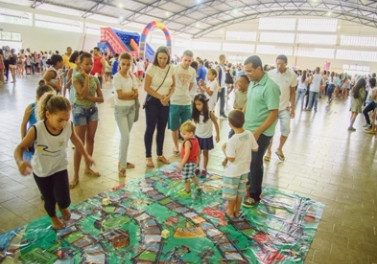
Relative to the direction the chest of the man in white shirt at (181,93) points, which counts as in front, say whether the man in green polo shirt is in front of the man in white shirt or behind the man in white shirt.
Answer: in front

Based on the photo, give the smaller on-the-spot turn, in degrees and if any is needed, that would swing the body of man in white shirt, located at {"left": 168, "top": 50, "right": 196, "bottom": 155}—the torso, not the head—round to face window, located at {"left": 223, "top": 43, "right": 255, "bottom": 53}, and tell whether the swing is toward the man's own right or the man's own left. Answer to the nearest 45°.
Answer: approximately 180°

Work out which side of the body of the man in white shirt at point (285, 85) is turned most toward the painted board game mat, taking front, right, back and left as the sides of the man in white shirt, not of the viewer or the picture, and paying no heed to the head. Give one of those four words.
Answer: front

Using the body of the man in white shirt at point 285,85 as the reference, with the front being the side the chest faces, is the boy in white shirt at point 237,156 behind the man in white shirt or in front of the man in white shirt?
in front

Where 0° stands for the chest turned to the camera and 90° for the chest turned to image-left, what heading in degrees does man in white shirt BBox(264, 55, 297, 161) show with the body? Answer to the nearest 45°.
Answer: approximately 0°

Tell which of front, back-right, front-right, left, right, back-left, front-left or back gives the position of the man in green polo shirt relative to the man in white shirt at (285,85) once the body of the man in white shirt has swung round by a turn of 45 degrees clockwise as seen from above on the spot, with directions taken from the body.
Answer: front-left

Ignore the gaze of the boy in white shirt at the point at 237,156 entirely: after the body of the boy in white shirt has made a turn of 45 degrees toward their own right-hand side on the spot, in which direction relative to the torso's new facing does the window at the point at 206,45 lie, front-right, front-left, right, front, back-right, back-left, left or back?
front

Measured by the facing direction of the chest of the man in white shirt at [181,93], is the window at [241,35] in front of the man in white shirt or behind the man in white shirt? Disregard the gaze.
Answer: behind

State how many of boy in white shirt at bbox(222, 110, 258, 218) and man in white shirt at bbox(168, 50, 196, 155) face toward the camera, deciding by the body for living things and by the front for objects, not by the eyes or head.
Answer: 1

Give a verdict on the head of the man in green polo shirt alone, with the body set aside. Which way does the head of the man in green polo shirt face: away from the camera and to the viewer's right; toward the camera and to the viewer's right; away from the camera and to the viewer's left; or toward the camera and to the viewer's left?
toward the camera and to the viewer's left

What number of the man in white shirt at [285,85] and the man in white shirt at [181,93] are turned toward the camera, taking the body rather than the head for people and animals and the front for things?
2

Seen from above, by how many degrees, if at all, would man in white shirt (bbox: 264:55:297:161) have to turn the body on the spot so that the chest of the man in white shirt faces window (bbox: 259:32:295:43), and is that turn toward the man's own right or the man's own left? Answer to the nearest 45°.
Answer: approximately 180°
